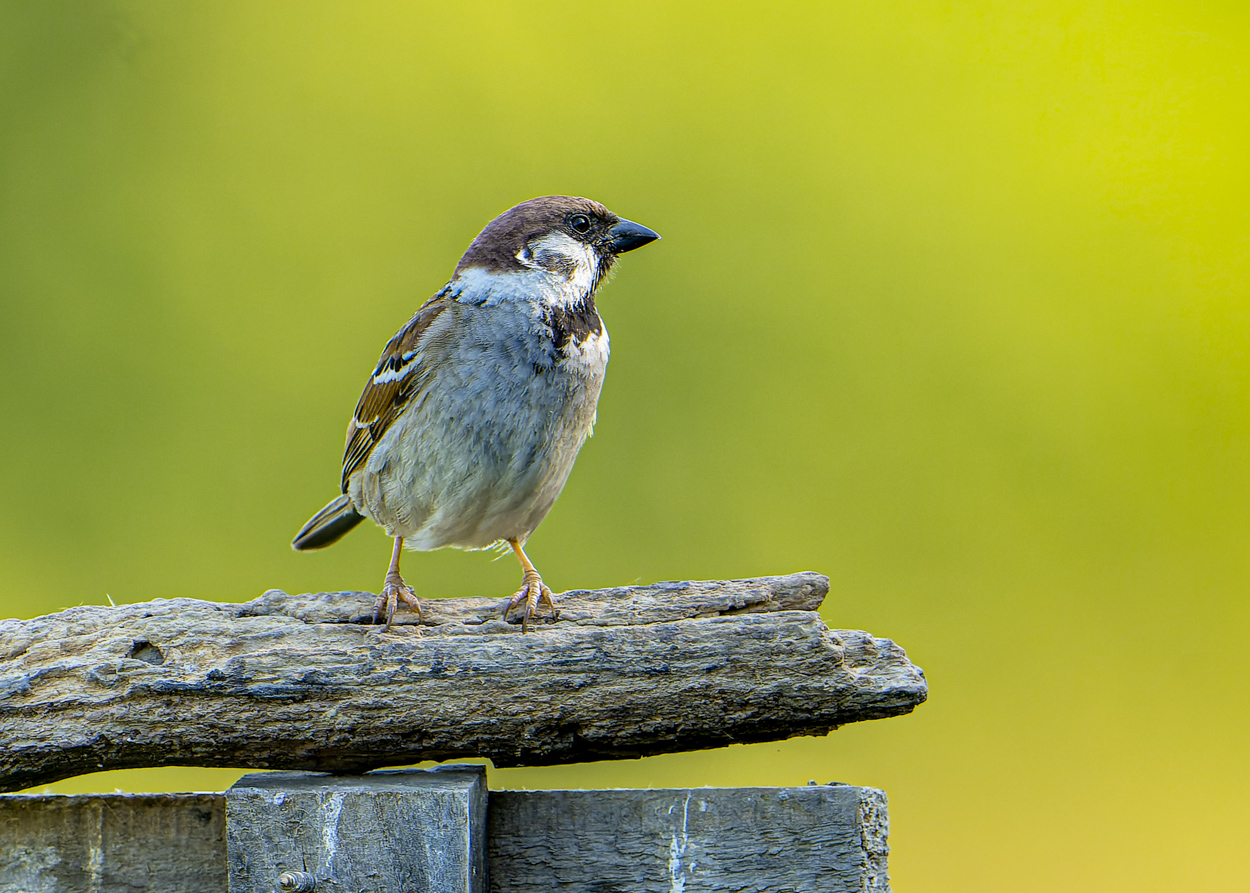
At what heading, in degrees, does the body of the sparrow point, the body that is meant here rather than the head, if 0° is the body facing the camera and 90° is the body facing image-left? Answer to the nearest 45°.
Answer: approximately 315°
